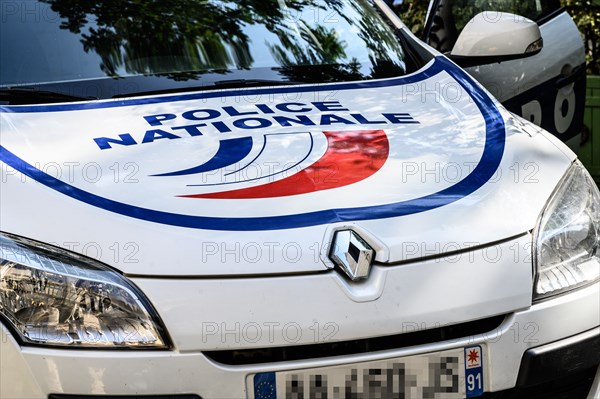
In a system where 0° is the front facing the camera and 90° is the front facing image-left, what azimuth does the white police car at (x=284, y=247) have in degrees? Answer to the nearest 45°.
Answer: approximately 315°
